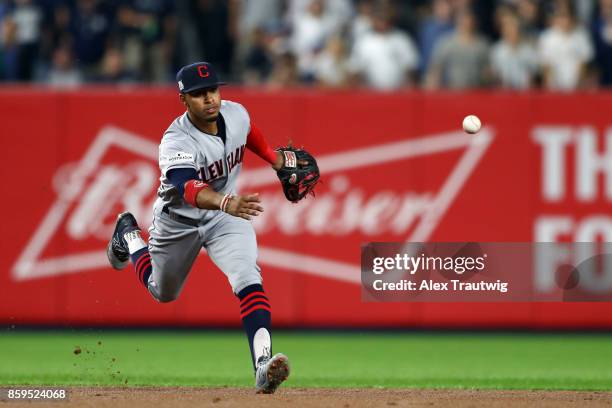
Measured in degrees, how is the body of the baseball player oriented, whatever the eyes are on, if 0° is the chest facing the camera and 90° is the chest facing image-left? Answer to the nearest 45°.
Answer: approximately 315°

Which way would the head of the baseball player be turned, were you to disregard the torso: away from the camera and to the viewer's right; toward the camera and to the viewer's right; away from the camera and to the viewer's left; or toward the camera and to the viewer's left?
toward the camera and to the viewer's right
